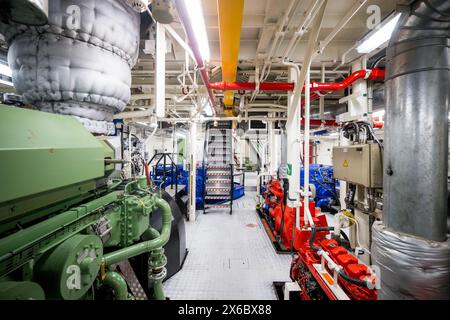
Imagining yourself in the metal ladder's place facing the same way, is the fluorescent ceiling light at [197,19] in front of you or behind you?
in front

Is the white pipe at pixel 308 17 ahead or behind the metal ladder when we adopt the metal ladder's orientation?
ahead

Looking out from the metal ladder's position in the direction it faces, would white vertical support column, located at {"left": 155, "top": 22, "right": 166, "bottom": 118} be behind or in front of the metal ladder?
in front

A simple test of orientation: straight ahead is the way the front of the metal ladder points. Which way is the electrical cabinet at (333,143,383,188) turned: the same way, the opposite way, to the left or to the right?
to the right

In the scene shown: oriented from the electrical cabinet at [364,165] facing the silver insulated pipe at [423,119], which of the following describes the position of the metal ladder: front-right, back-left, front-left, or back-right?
back-right

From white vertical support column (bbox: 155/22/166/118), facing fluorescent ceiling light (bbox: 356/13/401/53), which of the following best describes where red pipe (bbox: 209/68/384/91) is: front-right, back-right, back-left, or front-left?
front-left

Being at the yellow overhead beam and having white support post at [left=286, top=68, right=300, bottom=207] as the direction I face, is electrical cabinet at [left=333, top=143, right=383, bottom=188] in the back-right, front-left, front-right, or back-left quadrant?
front-right

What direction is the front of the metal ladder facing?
toward the camera

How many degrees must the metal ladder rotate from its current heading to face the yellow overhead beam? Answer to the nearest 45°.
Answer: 0° — it already faces it

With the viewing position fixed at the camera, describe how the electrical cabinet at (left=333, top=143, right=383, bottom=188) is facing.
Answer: facing the viewer and to the left of the viewer

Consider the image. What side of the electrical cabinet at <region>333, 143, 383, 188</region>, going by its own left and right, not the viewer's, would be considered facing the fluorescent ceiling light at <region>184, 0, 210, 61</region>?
front

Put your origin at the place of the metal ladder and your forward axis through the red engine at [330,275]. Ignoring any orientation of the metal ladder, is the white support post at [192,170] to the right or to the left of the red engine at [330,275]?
right

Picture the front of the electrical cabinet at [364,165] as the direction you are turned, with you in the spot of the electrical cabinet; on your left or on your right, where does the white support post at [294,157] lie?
on your right
